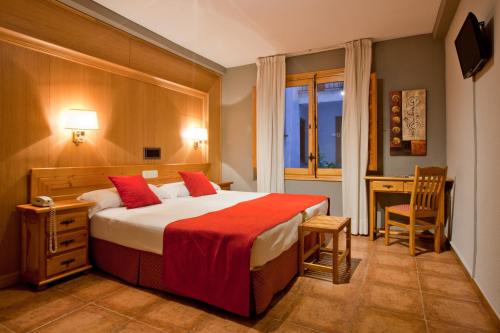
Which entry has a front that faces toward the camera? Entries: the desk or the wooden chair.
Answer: the desk

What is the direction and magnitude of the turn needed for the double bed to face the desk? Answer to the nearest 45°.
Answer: approximately 45° to its left

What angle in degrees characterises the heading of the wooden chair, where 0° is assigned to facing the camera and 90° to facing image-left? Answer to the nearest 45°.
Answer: approximately 135°

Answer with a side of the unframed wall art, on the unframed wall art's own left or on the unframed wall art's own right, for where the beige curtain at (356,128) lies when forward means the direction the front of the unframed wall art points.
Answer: on the unframed wall art's own right

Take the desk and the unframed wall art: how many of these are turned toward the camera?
2

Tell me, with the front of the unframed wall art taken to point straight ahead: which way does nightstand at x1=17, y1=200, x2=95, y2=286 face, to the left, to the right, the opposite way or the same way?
to the left

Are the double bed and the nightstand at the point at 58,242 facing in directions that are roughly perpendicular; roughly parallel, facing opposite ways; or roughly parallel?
roughly parallel

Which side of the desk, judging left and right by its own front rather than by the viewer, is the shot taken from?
front

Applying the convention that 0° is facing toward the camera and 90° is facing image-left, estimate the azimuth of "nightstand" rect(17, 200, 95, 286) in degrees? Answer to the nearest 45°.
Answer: approximately 315°

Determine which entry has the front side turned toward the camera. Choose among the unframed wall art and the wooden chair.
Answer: the unframed wall art

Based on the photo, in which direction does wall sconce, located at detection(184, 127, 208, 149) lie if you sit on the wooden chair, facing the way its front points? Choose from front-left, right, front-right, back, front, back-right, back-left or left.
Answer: front-left

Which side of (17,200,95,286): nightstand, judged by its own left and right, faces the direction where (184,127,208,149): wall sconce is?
left
